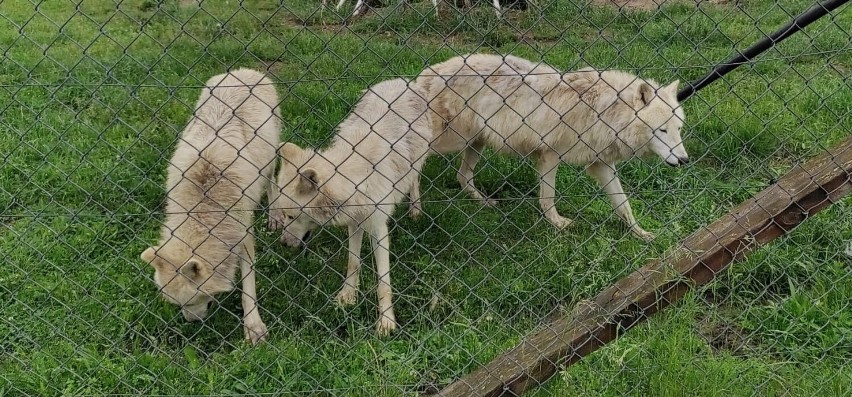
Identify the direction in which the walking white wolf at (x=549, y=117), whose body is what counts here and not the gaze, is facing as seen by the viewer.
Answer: to the viewer's right

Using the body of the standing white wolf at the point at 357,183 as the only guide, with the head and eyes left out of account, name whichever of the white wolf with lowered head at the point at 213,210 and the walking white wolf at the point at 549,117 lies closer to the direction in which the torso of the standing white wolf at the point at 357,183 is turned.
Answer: the white wolf with lowered head

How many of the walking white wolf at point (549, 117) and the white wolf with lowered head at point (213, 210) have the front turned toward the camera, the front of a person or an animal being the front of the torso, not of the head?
1

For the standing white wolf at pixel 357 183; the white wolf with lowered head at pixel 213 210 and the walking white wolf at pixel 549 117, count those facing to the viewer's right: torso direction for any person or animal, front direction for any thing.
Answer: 1

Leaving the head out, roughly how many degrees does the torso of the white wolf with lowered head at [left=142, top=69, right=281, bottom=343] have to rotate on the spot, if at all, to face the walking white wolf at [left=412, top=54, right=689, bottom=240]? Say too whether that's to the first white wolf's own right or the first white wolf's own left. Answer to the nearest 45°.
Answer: approximately 90° to the first white wolf's own left

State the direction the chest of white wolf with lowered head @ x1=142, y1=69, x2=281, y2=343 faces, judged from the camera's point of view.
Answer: toward the camera

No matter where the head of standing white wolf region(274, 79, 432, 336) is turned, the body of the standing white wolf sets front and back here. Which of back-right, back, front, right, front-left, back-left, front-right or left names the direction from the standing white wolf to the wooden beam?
left

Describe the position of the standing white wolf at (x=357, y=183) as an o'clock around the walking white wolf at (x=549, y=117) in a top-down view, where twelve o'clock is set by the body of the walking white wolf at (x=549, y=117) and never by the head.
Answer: the standing white wolf at (x=357, y=183) is roughly at 4 o'clock from the walking white wolf at (x=549, y=117).

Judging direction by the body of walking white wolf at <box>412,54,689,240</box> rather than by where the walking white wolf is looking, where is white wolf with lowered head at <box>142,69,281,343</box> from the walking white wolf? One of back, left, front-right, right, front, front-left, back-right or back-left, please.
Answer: back-right

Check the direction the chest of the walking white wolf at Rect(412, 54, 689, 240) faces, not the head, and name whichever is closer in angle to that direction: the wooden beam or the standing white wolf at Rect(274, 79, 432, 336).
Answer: the wooden beam

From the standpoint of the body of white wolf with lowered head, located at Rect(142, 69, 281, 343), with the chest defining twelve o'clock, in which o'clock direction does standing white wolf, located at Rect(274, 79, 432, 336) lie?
The standing white wolf is roughly at 9 o'clock from the white wolf with lowered head.

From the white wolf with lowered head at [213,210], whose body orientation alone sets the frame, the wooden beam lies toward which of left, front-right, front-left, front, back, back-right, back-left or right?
front-left

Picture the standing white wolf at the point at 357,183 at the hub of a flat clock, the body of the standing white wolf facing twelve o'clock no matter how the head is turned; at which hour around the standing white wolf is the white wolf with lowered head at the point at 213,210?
The white wolf with lowered head is roughly at 1 o'clock from the standing white wolf.
